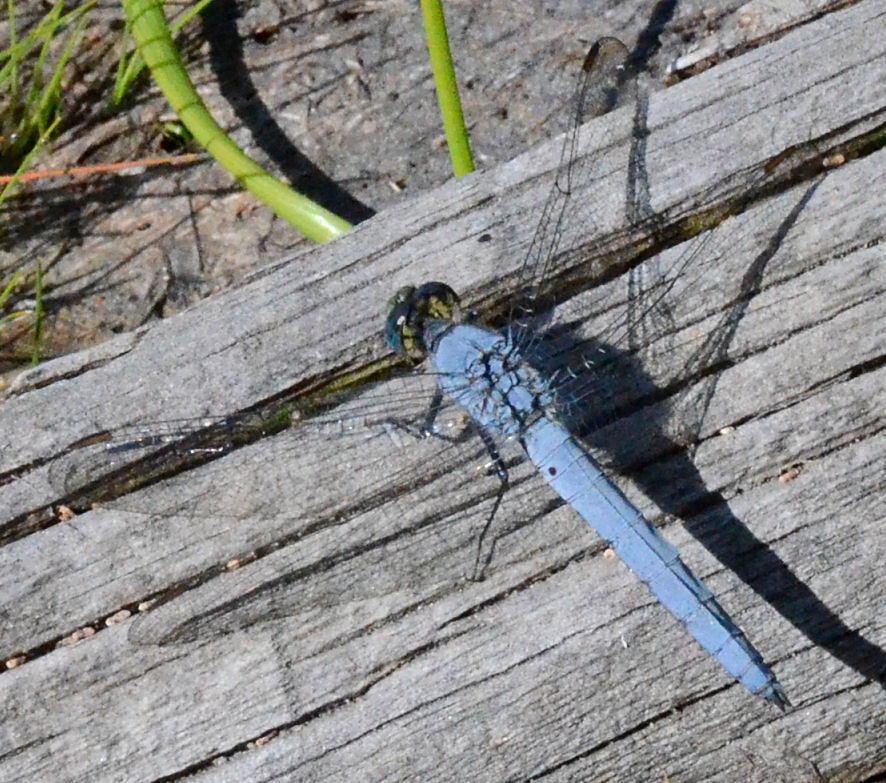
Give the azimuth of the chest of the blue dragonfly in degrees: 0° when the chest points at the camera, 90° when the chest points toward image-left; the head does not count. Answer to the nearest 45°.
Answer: approximately 135°
